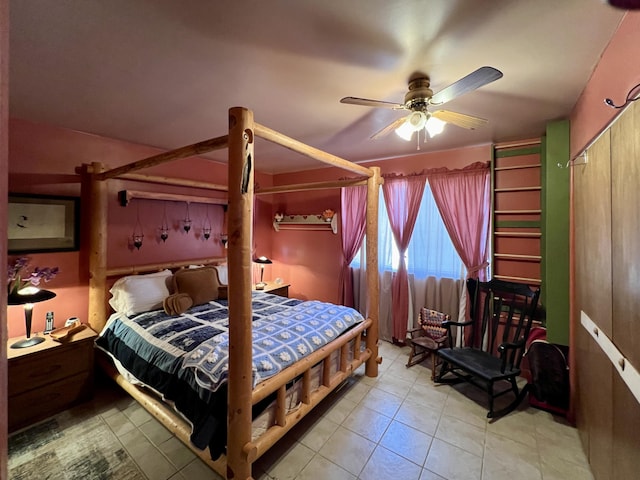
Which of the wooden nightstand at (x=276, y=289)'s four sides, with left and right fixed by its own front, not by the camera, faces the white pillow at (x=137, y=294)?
right

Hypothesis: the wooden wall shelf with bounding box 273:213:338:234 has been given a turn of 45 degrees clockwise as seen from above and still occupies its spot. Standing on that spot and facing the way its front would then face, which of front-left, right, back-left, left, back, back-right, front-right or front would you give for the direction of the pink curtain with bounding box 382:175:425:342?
back-left

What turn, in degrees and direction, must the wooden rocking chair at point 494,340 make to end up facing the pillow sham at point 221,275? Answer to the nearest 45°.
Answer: approximately 45° to its right

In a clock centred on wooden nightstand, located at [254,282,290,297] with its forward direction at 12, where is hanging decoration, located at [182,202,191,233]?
The hanging decoration is roughly at 4 o'clock from the wooden nightstand.

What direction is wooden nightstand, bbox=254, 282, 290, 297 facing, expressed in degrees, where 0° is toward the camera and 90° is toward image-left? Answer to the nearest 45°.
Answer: approximately 315°
